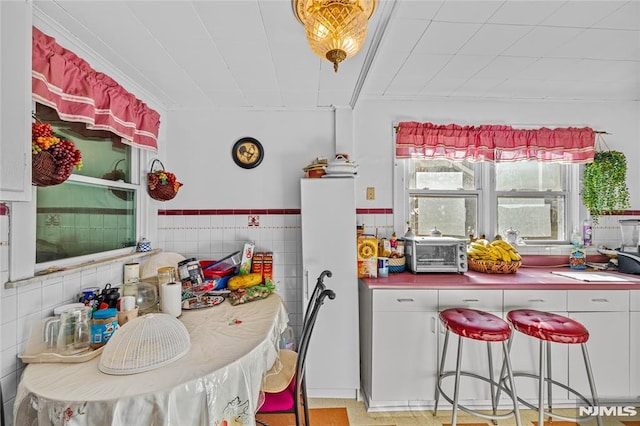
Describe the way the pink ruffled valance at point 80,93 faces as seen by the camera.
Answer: facing the viewer and to the right of the viewer

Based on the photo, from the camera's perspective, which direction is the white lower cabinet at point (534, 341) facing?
toward the camera

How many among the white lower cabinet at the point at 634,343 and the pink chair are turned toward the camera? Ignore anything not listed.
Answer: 1

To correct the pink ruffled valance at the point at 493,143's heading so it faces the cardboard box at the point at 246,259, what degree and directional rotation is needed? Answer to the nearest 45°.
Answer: approximately 45° to its right

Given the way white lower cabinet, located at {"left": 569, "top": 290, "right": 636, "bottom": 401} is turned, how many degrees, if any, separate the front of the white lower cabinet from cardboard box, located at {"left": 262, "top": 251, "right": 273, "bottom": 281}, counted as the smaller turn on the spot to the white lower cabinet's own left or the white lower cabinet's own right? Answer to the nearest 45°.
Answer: approximately 45° to the white lower cabinet's own right

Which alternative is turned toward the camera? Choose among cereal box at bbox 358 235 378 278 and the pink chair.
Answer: the cereal box

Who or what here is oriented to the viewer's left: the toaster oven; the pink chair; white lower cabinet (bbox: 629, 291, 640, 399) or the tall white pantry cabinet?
the pink chair

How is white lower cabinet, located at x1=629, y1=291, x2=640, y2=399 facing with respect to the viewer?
toward the camera

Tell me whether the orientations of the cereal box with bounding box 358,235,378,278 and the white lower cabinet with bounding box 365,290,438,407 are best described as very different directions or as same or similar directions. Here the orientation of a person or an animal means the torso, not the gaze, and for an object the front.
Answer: same or similar directions

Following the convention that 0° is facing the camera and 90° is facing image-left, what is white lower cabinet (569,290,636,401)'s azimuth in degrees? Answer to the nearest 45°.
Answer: approximately 0°

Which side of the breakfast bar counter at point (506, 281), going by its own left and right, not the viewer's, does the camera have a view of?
front

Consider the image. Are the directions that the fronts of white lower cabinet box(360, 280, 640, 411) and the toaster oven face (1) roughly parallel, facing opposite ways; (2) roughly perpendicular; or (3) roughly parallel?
roughly parallel

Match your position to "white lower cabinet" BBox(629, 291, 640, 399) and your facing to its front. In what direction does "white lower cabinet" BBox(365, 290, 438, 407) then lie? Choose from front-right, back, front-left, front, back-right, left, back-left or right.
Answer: front-right

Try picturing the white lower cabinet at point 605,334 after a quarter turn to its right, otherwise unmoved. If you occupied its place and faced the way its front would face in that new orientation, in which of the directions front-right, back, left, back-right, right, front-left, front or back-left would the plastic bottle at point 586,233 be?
right

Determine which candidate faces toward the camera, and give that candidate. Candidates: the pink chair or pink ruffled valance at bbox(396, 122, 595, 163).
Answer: the pink ruffled valance

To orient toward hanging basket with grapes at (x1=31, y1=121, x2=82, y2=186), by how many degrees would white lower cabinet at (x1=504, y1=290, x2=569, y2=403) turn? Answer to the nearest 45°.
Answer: approximately 45° to its right

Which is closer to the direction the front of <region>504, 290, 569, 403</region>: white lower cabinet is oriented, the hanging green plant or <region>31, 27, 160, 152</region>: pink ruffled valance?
the pink ruffled valance

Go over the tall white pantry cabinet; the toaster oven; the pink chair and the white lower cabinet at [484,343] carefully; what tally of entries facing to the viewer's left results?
1
